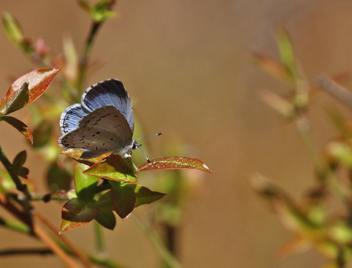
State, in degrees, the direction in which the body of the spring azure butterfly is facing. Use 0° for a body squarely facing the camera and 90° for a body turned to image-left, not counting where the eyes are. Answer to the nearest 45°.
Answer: approximately 270°
